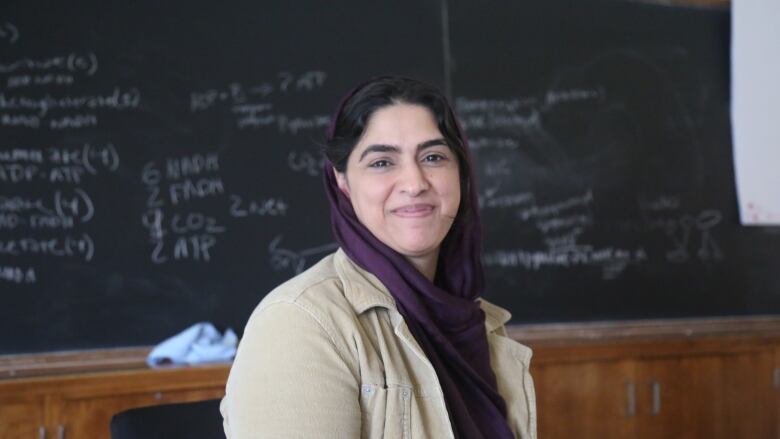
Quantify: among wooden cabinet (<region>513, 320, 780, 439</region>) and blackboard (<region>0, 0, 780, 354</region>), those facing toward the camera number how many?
2

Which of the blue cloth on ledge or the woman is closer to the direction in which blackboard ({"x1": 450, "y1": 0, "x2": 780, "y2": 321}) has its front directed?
the woman

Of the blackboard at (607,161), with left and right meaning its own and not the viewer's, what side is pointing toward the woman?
front

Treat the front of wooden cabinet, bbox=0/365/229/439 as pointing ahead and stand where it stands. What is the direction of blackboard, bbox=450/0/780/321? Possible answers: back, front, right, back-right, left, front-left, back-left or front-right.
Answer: left

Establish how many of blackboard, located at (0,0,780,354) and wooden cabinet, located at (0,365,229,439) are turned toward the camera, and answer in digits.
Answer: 2

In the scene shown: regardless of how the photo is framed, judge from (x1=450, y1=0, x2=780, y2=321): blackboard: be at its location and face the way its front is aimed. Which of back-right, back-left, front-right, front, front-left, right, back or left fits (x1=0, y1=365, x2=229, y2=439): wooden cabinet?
front-right

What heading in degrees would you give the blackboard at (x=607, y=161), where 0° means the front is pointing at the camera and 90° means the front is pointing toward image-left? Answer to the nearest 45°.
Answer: approximately 0°

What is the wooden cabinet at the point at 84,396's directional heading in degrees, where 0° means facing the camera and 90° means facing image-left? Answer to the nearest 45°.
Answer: approximately 0°
